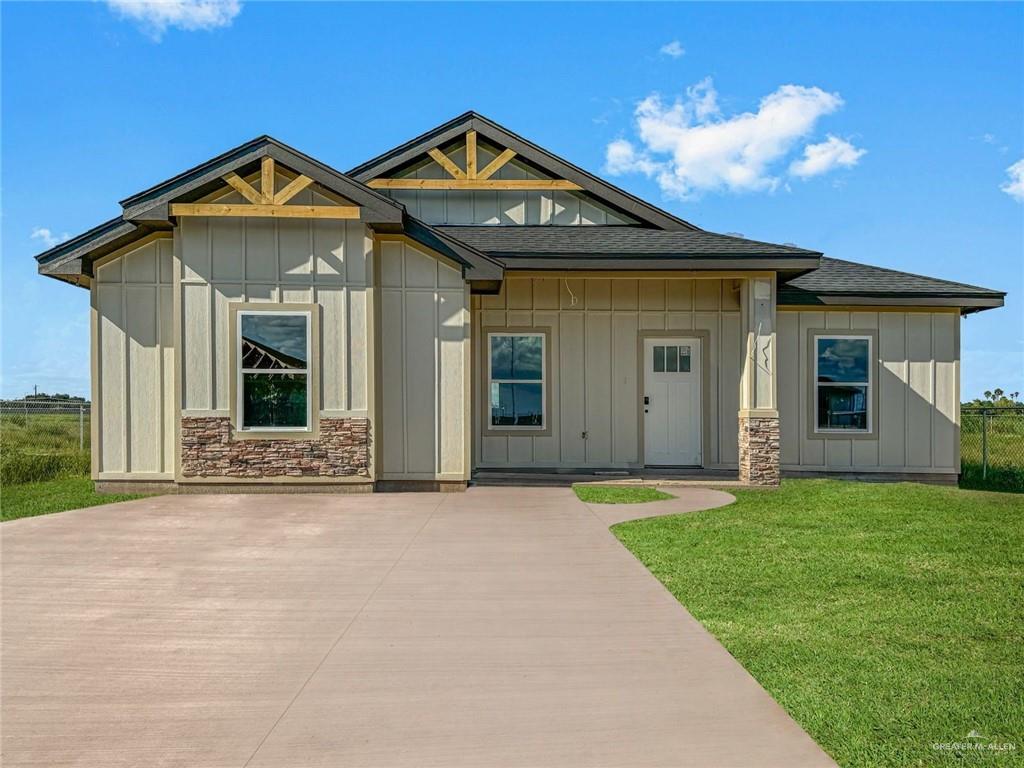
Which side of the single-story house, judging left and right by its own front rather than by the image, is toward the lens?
front

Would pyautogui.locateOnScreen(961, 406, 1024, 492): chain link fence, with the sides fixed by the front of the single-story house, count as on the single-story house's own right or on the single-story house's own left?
on the single-story house's own left

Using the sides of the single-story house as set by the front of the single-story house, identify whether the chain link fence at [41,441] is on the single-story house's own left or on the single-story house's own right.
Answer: on the single-story house's own right
